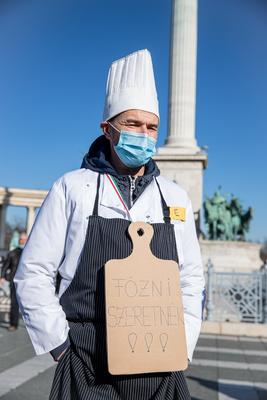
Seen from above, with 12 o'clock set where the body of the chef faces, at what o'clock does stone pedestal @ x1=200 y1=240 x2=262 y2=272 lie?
The stone pedestal is roughly at 8 o'clock from the chef.

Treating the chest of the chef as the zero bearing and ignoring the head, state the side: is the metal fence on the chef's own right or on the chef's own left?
on the chef's own left

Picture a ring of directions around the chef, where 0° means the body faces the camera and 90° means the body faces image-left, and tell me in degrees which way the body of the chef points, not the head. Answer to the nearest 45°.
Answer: approximately 315°

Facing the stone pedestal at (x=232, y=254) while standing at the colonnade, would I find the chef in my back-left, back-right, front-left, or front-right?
front-right

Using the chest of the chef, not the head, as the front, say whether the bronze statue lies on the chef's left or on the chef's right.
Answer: on the chef's left

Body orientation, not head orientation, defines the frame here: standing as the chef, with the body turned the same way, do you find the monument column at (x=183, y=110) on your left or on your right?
on your left

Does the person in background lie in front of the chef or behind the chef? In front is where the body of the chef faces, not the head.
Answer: behind
